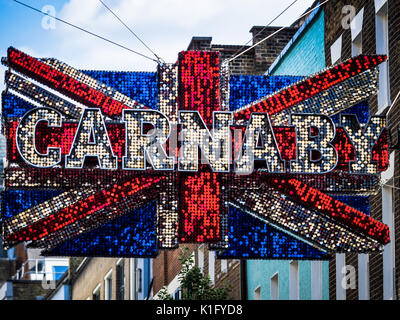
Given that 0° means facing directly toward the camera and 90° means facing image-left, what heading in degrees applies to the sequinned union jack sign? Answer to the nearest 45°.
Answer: approximately 0°
